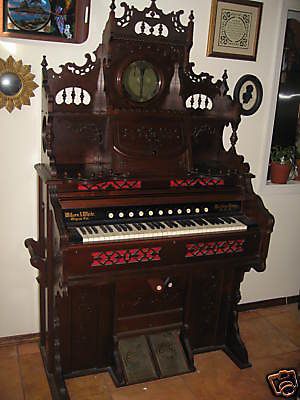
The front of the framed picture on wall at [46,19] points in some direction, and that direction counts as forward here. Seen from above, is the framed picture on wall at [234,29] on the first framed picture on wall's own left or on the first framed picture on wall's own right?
on the first framed picture on wall's own left

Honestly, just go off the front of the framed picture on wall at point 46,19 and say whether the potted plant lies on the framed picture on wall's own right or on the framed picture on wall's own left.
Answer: on the framed picture on wall's own left

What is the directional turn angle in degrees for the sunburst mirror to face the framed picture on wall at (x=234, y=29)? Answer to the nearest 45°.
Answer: approximately 90° to its left

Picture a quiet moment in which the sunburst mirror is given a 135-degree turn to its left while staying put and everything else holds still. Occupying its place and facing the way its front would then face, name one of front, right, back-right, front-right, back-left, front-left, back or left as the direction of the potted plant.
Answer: front-right

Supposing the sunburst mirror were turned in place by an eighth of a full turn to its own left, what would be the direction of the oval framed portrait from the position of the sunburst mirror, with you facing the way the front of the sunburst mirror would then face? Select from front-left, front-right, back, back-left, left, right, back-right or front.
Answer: front-left

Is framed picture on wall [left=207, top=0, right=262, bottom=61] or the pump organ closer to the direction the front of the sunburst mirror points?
the pump organ

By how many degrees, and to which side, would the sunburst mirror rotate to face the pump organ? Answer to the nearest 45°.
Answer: approximately 45° to its left

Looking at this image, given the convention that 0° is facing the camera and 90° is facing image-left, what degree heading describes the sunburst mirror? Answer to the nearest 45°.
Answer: approximately 0°

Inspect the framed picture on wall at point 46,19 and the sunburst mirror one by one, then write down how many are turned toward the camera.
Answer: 2

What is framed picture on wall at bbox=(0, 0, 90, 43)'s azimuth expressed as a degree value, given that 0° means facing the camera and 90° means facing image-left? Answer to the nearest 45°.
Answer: approximately 0°
